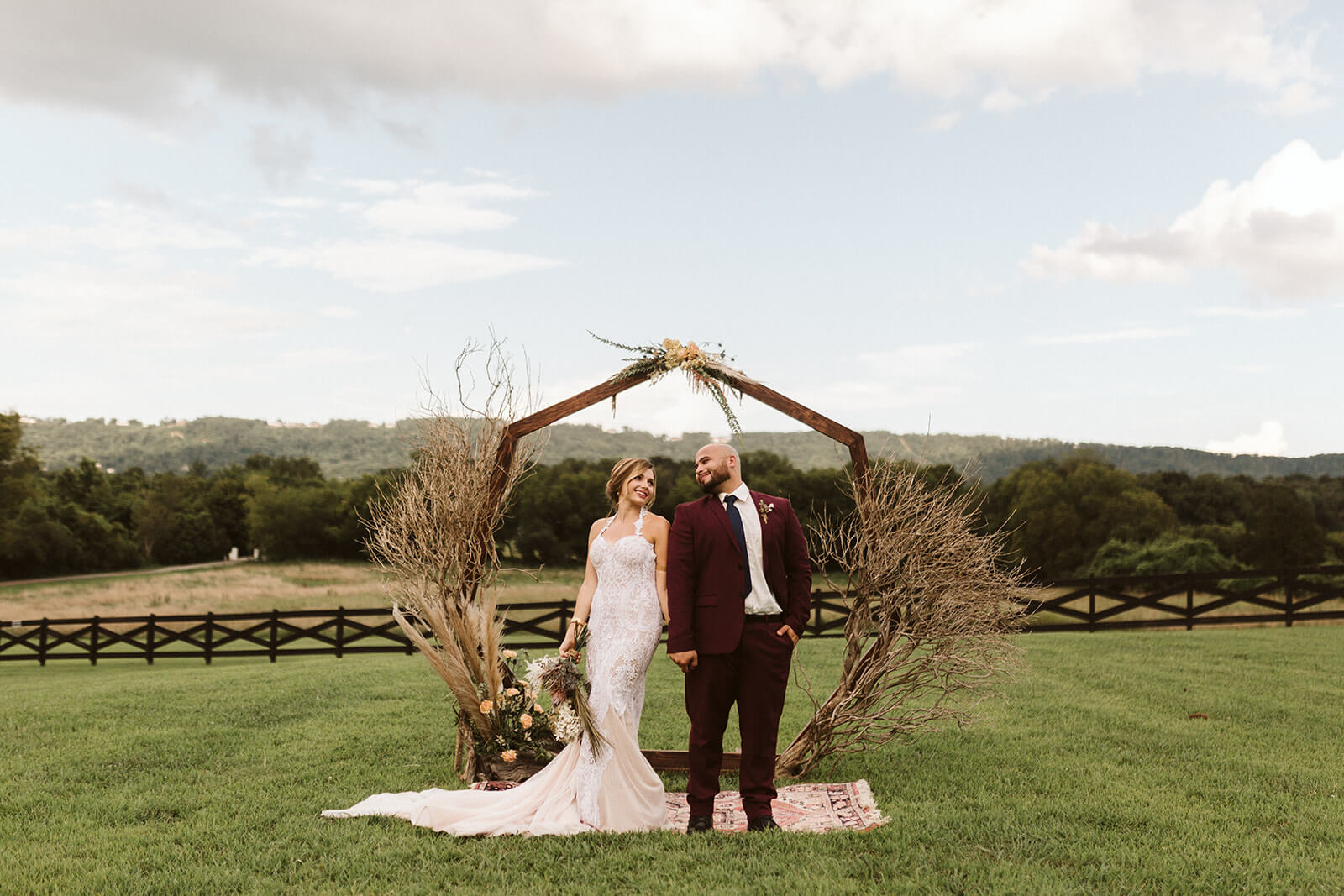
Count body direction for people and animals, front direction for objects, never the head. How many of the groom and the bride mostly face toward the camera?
2

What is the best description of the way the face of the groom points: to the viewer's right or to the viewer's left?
to the viewer's left

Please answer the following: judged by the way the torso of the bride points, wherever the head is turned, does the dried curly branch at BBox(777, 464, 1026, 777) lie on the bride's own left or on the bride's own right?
on the bride's own left

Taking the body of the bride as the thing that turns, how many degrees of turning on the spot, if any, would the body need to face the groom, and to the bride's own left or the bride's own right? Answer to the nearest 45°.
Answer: approximately 45° to the bride's own left

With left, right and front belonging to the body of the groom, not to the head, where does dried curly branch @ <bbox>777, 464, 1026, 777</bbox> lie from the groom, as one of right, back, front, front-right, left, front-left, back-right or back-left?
back-left

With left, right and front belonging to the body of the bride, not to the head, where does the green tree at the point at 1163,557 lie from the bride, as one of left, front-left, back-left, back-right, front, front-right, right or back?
back-left

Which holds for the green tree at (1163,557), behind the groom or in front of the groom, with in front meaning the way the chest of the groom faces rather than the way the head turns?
behind

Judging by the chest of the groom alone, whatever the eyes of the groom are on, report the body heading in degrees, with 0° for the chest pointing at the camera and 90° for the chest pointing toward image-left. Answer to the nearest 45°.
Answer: approximately 0°

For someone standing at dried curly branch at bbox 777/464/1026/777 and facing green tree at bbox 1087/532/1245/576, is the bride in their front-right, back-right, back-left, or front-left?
back-left
